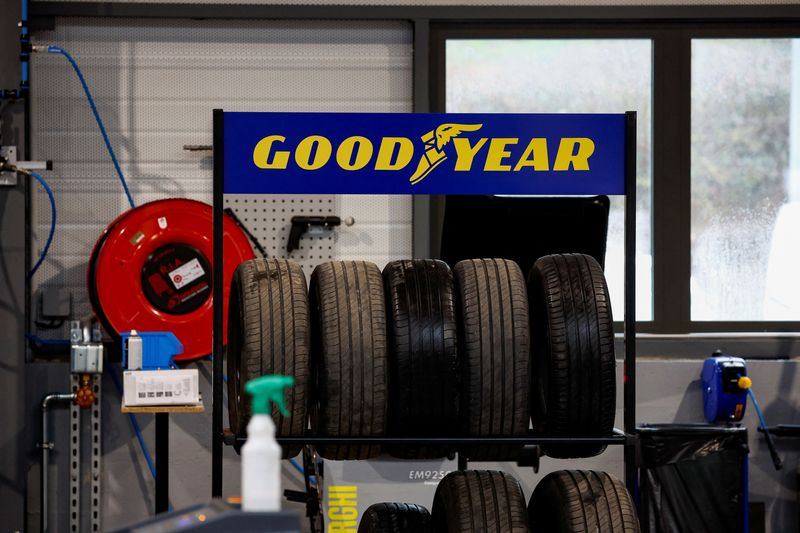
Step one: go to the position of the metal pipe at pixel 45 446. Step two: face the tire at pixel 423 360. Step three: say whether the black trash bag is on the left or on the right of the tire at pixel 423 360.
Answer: left

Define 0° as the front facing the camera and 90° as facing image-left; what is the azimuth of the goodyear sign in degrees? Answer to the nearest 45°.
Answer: approximately 0°

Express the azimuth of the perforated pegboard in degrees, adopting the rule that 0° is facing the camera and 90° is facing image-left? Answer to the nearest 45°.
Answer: approximately 0°

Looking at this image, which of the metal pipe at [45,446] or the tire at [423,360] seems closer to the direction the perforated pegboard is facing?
the tire

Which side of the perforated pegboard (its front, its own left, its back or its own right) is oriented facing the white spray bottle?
front

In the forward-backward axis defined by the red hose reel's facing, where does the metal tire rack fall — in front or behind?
in front

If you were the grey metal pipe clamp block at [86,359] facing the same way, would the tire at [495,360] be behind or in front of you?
in front

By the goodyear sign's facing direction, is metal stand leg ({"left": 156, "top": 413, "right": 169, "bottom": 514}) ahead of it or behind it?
behind

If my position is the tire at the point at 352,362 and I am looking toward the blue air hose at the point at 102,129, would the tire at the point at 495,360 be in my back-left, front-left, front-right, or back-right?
back-right
